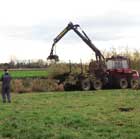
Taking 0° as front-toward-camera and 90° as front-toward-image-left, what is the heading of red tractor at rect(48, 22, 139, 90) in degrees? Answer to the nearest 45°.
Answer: approximately 270°
